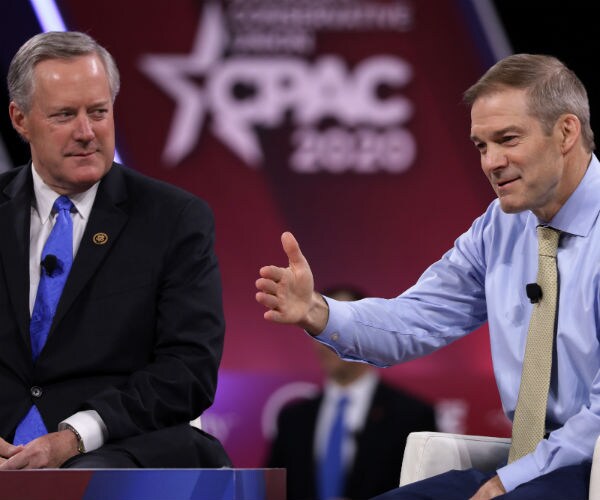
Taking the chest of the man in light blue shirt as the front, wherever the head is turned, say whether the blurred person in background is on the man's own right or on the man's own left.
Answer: on the man's own right

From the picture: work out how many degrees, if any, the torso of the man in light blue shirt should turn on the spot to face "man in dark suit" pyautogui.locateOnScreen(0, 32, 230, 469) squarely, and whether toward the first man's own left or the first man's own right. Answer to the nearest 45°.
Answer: approximately 45° to the first man's own right

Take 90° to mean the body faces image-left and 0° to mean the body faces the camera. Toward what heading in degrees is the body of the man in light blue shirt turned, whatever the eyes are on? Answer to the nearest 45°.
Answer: approximately 45°

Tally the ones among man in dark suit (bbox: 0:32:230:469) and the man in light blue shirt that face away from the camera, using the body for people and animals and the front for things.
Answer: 0

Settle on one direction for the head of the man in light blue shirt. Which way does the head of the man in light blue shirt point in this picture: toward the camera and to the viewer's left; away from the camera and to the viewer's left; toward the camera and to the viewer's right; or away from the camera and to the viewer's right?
toward the camera and to the viewer's left
